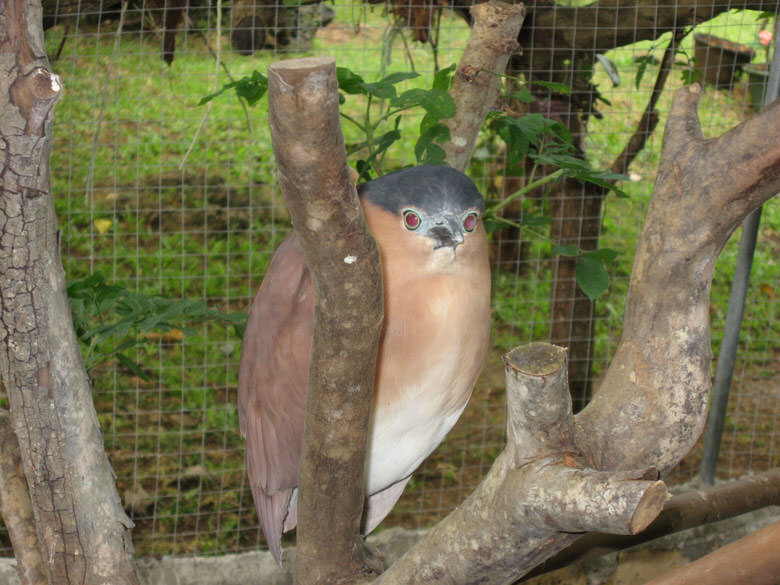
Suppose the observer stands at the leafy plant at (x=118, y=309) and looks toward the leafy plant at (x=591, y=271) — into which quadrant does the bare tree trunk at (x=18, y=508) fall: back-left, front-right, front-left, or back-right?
back-right

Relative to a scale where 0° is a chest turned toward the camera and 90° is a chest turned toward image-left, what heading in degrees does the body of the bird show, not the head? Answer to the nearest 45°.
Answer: approximately 315°

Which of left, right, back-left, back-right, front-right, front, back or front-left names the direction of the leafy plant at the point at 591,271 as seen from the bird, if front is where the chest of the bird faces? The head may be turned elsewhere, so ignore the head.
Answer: left

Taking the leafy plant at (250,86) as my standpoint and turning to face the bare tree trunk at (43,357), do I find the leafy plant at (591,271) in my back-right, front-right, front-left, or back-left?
back-left

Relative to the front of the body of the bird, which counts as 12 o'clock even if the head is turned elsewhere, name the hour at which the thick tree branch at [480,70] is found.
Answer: The thick tree branch is roughly at 8 o'clock from the bird.

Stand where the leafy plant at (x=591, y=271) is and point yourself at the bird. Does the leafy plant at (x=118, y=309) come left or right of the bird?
right
